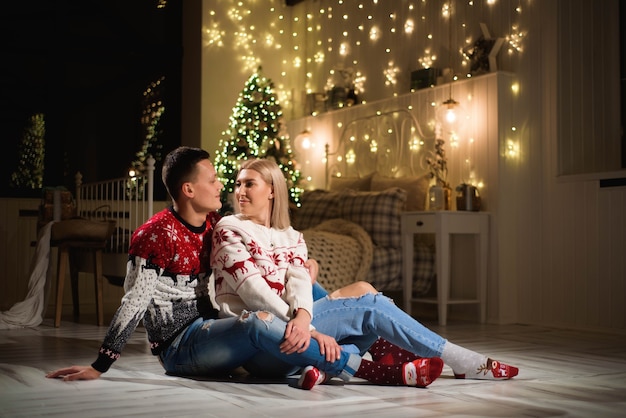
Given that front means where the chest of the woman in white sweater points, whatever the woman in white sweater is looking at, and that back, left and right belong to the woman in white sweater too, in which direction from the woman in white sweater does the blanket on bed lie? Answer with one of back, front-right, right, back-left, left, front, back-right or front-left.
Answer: back-left

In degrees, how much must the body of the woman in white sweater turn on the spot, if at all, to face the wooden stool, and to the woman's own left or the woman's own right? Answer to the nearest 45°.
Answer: approximately 180°

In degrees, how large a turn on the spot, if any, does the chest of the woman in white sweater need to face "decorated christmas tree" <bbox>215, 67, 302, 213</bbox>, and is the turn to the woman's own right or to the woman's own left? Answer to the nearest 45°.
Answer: approximately 135° to the woman's own left

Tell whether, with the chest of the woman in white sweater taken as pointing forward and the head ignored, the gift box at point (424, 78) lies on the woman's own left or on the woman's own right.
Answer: on the woman's own left

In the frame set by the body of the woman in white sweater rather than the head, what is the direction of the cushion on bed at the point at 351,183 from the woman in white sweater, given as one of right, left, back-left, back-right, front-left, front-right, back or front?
back-left

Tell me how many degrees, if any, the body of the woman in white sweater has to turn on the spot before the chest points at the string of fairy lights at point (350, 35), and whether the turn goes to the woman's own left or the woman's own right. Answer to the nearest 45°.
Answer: approximately 135° to the woman's own left

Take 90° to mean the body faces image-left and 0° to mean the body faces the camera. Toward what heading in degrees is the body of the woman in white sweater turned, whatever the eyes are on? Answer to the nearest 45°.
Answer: approximately 315°

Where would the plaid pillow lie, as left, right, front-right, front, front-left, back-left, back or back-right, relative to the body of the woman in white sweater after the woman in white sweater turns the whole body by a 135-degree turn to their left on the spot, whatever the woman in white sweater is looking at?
front

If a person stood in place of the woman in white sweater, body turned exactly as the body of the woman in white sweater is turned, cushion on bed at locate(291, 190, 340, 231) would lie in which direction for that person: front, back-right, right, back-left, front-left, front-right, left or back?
back-left

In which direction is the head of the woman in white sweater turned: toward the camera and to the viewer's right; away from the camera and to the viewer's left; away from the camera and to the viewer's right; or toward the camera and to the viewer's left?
toward the camera and to the viewer's left

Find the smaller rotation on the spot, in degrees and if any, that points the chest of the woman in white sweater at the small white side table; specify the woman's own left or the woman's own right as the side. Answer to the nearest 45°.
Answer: approximately 135° to the woman's own left

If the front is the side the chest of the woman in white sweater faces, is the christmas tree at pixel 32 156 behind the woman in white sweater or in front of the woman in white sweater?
behind

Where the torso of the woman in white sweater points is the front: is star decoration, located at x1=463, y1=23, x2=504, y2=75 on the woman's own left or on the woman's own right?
on the woman's own left

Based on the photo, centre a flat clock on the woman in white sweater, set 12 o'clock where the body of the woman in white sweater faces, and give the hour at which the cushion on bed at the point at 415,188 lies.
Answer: The cushion on bed is roughly at 8 o'clock from the woman in white sweater.
